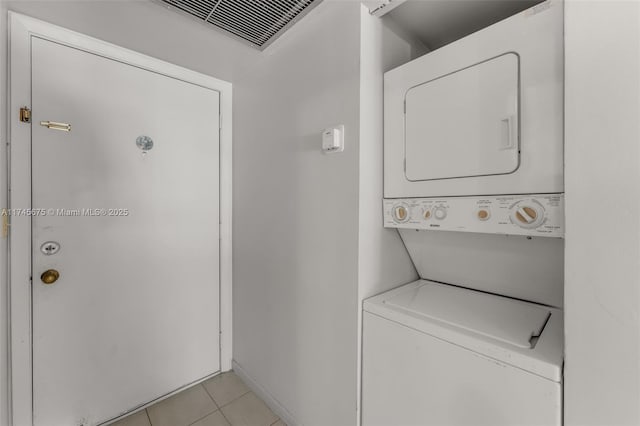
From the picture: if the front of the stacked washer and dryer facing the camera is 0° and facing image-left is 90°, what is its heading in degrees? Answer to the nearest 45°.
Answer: approximately 45°

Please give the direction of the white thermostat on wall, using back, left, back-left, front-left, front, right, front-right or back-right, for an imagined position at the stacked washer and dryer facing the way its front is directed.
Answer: front-right
